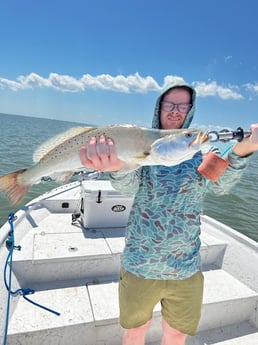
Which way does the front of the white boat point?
away from the camera

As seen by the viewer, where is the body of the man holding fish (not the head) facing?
toward the camera

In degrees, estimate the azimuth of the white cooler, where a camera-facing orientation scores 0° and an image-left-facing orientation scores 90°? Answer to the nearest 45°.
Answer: approximately 0°

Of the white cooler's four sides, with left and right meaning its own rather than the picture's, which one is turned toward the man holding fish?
front

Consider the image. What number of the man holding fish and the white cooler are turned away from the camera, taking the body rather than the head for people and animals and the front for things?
0

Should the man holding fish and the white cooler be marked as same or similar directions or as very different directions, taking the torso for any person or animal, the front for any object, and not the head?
same or similar directions

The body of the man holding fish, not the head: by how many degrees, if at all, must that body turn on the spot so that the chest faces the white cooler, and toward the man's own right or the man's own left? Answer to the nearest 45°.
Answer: approximately 135° to the man's own right
